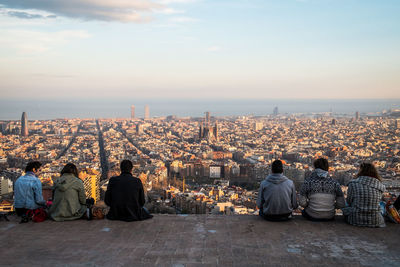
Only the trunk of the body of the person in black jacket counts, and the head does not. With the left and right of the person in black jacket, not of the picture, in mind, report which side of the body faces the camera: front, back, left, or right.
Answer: back

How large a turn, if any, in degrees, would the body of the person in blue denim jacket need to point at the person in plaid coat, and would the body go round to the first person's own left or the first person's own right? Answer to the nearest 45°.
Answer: approximately 90° to the first person's own right

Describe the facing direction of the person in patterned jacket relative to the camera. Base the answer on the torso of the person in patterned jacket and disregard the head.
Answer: away from the camera

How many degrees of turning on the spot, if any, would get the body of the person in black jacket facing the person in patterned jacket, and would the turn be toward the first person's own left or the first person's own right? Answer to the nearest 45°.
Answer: approximately 90° to the first person's own right

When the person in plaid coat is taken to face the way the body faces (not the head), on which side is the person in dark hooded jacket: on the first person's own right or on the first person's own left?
on the first person's own left

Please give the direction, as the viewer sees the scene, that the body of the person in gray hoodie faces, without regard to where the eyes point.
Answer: away from the camera

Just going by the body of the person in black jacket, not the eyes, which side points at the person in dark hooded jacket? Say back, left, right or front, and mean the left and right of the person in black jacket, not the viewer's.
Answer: left

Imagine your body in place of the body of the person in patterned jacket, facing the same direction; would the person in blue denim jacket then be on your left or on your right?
on your left

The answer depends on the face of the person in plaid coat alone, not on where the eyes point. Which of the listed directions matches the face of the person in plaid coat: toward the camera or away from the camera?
away from the camera

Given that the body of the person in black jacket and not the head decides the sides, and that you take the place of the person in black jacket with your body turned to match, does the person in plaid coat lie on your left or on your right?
on your right

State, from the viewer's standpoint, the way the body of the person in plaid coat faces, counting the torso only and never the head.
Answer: away from the camera

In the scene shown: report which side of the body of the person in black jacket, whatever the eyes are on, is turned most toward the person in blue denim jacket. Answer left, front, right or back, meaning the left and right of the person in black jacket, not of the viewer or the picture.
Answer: left

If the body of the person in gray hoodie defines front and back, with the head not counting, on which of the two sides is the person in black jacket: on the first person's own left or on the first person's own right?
on the first person's own left
